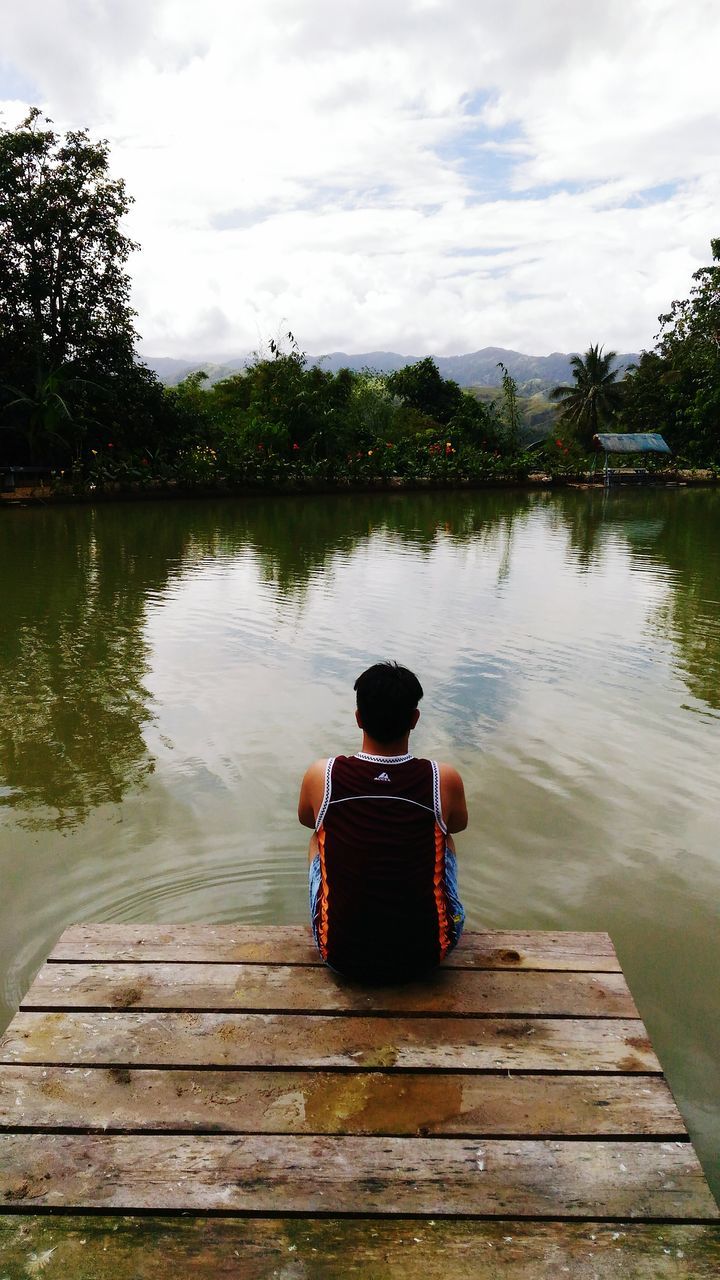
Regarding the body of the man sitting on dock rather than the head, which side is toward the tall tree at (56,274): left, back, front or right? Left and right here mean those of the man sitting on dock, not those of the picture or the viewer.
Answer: front

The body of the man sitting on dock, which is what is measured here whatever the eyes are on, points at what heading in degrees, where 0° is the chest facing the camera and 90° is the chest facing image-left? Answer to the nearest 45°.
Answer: approximately 180°

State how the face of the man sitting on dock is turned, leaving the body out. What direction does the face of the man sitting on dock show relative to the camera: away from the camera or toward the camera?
away from the camera

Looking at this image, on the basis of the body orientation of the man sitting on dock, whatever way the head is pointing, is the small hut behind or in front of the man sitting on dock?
in front

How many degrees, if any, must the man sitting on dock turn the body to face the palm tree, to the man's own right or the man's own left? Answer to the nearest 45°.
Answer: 0° — they already face it
